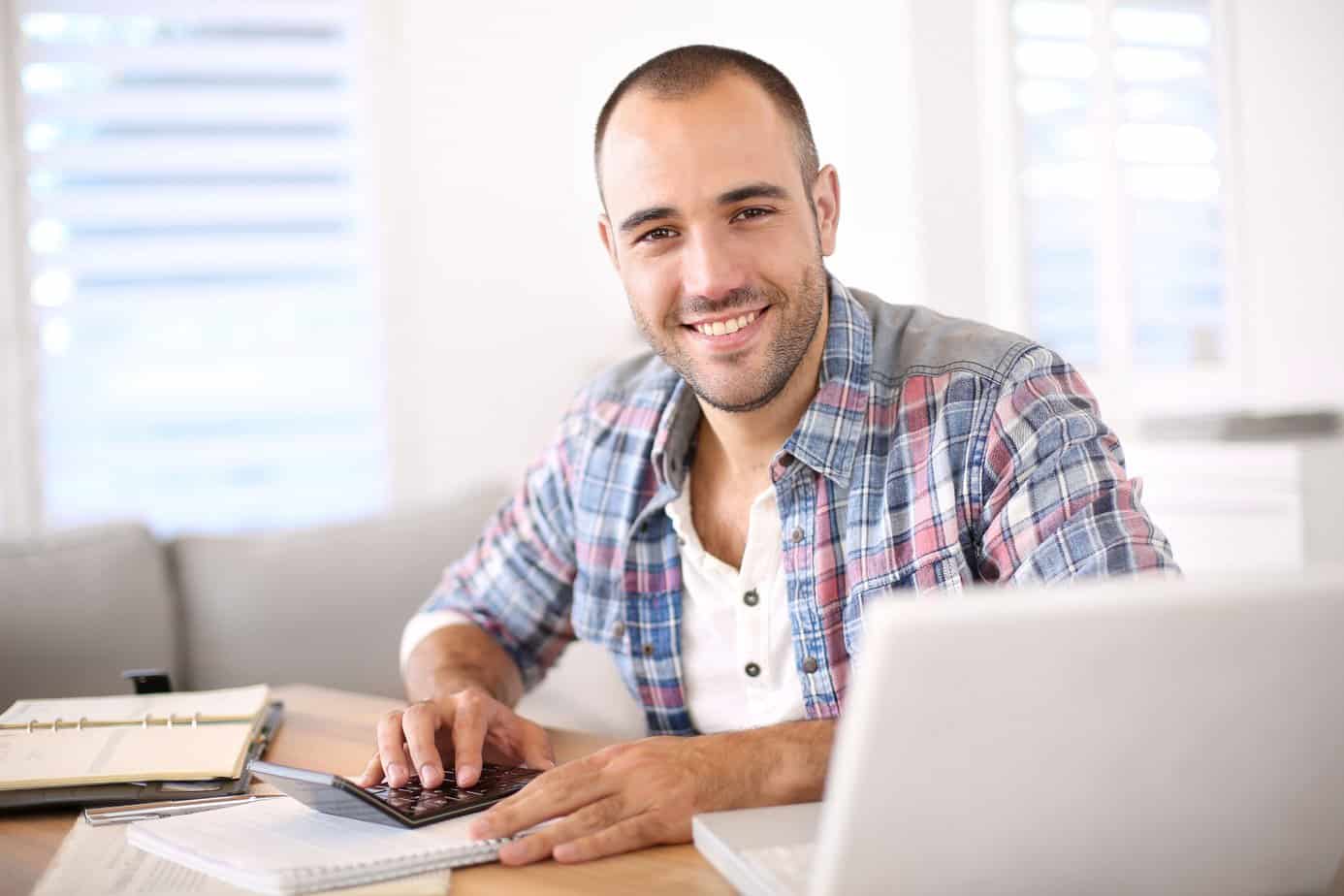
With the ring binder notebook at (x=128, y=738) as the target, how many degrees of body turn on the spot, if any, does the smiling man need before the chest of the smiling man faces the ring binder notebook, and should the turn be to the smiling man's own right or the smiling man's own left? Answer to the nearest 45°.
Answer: approximately 45° to the smiling man's own right

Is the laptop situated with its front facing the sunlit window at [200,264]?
yes

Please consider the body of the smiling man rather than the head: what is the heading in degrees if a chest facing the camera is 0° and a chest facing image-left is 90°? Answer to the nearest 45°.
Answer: approximately 45°

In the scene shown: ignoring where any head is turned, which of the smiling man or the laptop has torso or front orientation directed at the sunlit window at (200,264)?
the laptop

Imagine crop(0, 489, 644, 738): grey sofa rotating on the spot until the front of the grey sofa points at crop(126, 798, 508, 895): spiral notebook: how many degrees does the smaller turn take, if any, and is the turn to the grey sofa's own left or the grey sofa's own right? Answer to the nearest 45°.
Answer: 0° — it already faces it

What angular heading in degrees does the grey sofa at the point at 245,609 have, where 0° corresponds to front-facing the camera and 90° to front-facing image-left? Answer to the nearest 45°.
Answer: approximately 0°

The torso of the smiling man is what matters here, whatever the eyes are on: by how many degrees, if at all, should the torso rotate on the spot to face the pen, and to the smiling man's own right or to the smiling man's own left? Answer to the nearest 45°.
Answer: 0° — they already face it

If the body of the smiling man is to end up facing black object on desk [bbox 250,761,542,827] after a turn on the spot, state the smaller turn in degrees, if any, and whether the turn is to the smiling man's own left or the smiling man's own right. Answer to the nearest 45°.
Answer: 0° — they already face it

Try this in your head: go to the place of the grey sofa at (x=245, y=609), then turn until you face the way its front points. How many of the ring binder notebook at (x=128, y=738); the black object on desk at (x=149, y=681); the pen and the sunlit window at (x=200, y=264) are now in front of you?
3

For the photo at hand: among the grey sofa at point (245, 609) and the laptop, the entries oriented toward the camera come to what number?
1

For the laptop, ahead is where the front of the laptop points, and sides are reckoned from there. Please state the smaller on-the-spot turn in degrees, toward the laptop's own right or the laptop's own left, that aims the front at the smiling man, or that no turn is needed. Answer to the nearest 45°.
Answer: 0° — it already faces them

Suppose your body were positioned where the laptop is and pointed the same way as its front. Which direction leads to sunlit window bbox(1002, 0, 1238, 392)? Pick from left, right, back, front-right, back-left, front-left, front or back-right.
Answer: front-right

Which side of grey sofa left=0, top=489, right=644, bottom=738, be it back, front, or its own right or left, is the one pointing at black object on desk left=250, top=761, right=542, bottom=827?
front

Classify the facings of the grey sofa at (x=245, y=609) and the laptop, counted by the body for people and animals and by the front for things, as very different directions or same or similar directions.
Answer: very different directions

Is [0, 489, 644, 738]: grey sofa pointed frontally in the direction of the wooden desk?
yes
